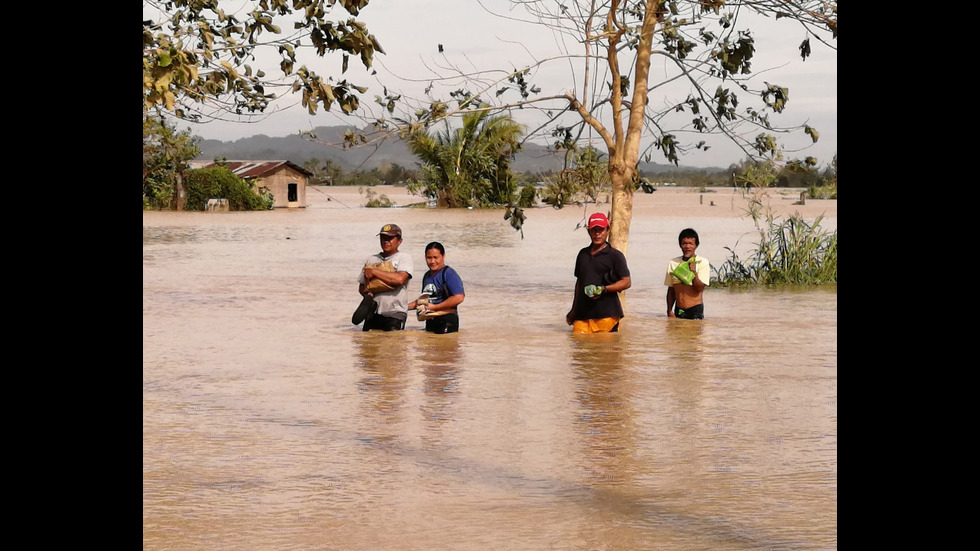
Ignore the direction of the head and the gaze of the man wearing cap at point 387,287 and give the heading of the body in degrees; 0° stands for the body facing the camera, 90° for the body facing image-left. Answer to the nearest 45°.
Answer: approximately 45°

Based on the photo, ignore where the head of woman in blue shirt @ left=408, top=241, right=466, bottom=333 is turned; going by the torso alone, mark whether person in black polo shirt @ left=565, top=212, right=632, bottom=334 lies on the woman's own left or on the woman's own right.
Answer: on the woman's own left

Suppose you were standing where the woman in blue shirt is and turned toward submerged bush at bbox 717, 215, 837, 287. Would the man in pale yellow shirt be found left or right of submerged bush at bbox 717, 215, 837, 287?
right

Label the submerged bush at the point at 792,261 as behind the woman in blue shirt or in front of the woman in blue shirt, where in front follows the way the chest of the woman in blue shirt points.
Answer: behind
